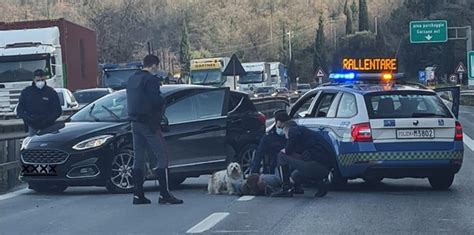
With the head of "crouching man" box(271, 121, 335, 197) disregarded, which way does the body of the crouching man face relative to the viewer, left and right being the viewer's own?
facing to the left of the viewer

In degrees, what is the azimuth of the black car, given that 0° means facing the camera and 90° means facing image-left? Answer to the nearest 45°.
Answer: approximately 45°

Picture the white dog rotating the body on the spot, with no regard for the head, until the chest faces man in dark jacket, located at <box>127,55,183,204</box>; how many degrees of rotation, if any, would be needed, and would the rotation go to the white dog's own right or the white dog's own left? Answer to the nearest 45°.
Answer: approximately 90° to the white dog's own right

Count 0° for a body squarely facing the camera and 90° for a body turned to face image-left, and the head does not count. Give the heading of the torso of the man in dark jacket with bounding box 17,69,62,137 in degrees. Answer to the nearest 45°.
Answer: approximately 0°

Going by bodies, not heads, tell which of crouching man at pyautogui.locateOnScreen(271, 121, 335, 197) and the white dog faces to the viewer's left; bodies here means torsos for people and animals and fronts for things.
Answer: the crouching man

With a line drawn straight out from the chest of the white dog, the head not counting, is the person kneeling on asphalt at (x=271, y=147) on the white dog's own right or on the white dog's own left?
on the white dog's own left

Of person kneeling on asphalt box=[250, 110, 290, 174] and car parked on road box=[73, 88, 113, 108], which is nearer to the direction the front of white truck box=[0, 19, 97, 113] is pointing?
the person kneeling on asphalt
